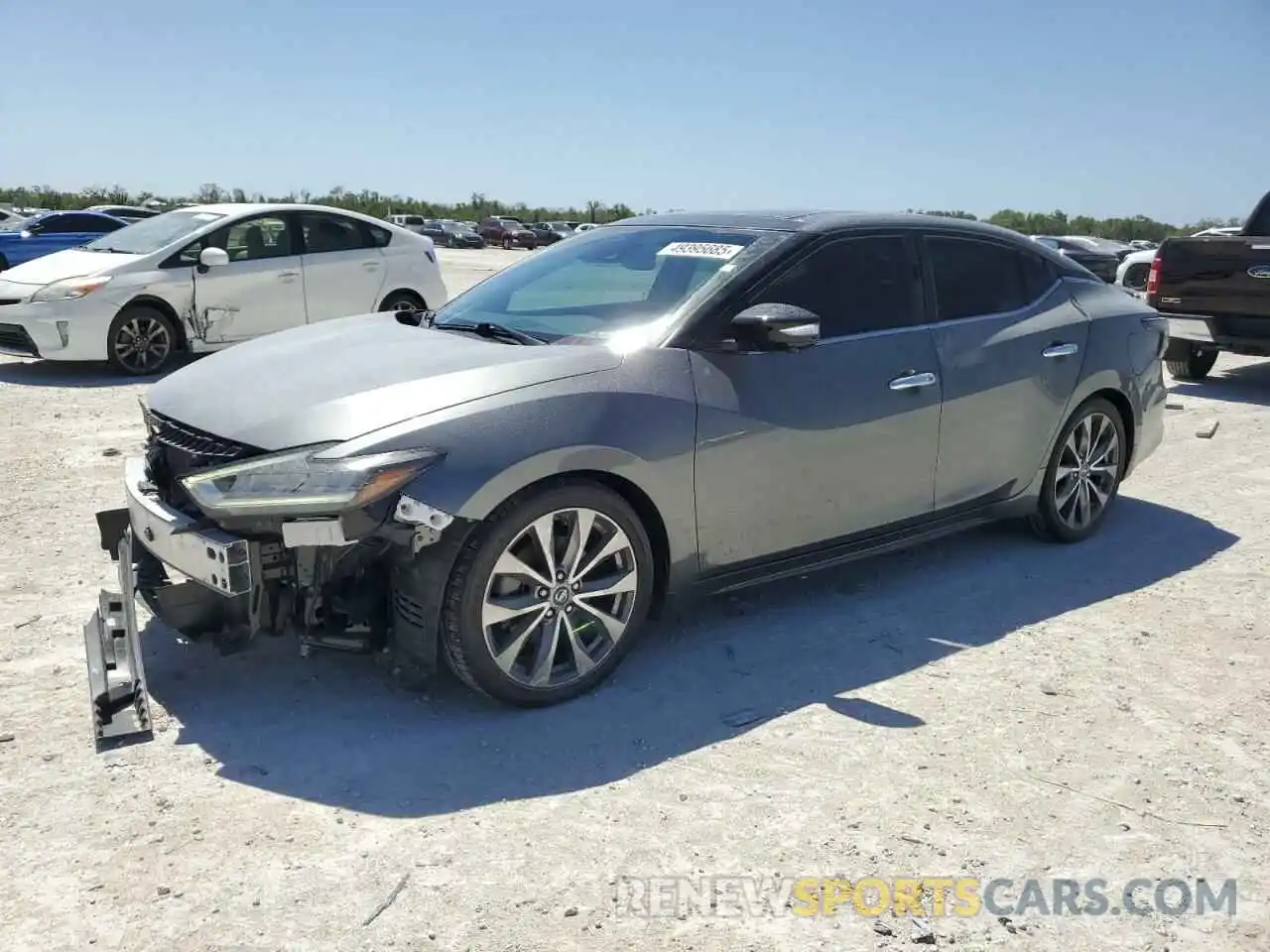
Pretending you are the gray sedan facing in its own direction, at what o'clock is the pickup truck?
The pickup truck is roughly at 6 o'clock from the gray sedan.

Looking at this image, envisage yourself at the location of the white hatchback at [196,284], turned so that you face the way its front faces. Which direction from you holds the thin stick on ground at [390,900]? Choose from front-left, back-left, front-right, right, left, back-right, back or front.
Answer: front-left

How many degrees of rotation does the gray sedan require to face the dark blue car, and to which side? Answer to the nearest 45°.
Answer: approximately 90° to its right

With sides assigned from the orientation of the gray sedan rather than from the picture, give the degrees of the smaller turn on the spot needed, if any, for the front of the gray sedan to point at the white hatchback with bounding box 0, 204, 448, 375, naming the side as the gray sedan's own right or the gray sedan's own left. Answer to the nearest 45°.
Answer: approximately 90° to the gray sedan's own right

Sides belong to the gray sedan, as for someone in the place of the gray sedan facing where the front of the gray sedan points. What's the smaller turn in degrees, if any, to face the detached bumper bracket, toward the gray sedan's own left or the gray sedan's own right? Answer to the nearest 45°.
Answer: approximately 45° to the gray sedan's own right

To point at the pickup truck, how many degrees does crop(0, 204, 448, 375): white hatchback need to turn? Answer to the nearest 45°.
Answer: approximately 135° to its left

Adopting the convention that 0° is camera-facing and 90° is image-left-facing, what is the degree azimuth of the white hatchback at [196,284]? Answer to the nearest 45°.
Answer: approximately 45°

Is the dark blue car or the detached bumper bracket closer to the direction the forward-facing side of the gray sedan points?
the detached bumper bracket
